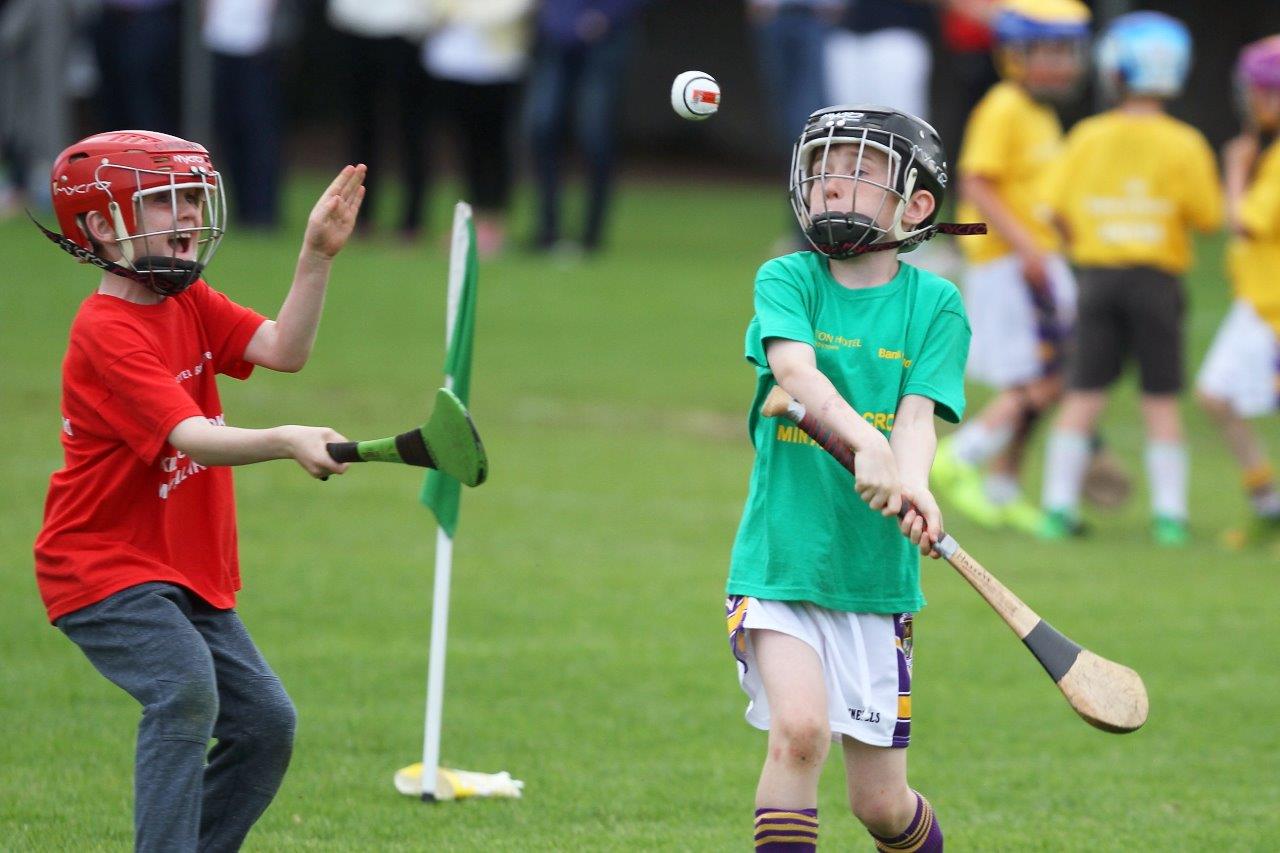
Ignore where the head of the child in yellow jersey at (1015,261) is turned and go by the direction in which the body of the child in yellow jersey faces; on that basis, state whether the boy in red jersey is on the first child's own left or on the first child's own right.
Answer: on the first child's own right

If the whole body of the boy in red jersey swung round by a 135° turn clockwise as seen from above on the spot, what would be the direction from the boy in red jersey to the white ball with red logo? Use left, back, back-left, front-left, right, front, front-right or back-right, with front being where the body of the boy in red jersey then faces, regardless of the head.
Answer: back

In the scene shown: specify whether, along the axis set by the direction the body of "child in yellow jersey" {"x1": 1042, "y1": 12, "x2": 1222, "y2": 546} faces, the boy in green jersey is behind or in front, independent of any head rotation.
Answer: behind

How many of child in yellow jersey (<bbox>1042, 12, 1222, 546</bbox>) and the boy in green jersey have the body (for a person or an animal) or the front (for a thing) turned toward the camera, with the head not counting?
1

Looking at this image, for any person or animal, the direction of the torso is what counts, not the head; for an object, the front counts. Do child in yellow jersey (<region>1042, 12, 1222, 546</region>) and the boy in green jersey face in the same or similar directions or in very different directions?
very different directions

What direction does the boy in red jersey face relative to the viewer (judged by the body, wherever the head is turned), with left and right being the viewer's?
facing the viewer and to the right of the viewer

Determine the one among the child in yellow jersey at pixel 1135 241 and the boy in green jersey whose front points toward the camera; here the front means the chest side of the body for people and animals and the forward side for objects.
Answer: the boy in green jersey

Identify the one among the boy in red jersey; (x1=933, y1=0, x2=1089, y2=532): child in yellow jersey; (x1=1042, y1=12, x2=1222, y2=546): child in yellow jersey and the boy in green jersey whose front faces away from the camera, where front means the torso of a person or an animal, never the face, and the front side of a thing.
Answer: (x1=1042, y1=12, x2=1222, y2=546): child in yellow jersey

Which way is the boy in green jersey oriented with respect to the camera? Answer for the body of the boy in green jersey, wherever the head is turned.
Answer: toward the camera

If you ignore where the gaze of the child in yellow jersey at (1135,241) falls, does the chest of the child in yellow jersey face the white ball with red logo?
no

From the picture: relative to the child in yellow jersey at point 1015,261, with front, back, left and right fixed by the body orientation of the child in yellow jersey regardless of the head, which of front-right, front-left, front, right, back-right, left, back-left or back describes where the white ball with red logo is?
front-right

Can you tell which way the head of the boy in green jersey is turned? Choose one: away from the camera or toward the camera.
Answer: toward the camera

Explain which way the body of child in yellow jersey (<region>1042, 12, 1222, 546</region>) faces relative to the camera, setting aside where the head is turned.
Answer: away from the camera

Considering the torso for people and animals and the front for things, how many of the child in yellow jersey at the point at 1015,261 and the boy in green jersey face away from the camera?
0

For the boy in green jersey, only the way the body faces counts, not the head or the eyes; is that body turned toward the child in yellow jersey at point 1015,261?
no

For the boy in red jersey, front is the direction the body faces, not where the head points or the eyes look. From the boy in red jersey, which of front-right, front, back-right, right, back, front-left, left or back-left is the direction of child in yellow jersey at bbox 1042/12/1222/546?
left

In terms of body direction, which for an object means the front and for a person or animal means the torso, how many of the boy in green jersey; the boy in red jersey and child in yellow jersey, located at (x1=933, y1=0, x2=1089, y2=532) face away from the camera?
0

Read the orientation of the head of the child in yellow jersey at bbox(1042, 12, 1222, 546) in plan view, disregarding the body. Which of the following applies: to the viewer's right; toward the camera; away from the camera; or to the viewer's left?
away from the camera
